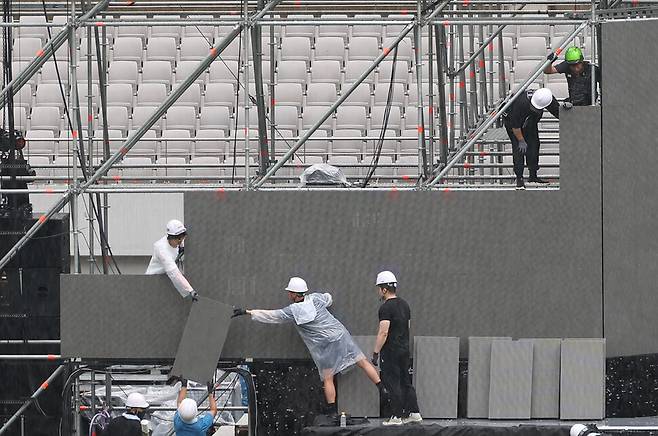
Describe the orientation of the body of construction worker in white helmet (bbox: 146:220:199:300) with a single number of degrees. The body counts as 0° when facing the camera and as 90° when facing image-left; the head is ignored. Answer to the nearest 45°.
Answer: approximately 315°

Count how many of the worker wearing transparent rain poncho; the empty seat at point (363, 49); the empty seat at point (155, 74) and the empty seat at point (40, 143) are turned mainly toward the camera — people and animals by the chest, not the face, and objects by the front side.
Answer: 3

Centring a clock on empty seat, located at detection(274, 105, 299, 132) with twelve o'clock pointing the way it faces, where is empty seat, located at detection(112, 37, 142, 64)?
empty seat, located at detection(112, 37, 142, 64) is roughly at 4 o'clock from empty seat, located at detection(274, 105, 299, 132).

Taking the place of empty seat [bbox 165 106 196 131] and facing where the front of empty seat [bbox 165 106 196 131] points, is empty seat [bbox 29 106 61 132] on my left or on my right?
on my right

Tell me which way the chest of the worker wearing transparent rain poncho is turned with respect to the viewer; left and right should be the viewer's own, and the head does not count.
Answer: facing away from the viewer and to the left of the viewer

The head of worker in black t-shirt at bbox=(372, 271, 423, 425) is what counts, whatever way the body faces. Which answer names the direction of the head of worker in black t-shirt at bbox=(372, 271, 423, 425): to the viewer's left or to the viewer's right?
to the viewer's left

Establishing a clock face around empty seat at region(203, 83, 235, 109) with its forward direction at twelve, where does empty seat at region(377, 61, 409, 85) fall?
empty seat at region(377, 61, 409, 85) is roughly at 9 o'clock from empty seat at region(203, 83, 235, 109).

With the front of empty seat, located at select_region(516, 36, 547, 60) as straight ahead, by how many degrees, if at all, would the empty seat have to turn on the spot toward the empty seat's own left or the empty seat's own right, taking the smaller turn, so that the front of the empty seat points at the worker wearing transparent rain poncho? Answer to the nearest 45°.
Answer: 0° — it already faces them

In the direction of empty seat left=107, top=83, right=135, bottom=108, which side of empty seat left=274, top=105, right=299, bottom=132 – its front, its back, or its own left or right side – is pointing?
right
